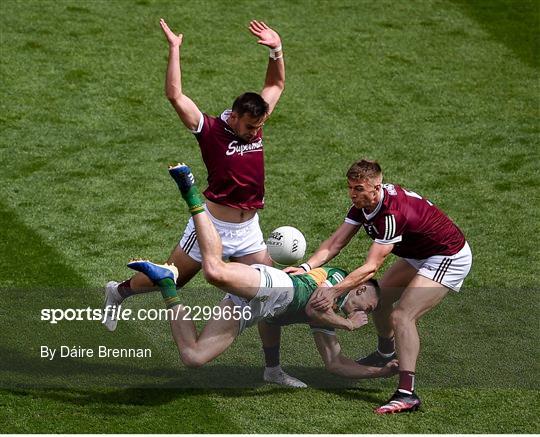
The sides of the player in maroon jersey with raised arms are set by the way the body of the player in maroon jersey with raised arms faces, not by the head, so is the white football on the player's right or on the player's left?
on the player's left

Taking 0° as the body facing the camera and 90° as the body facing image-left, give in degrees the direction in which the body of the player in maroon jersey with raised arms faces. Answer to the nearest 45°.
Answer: approximately 315°
